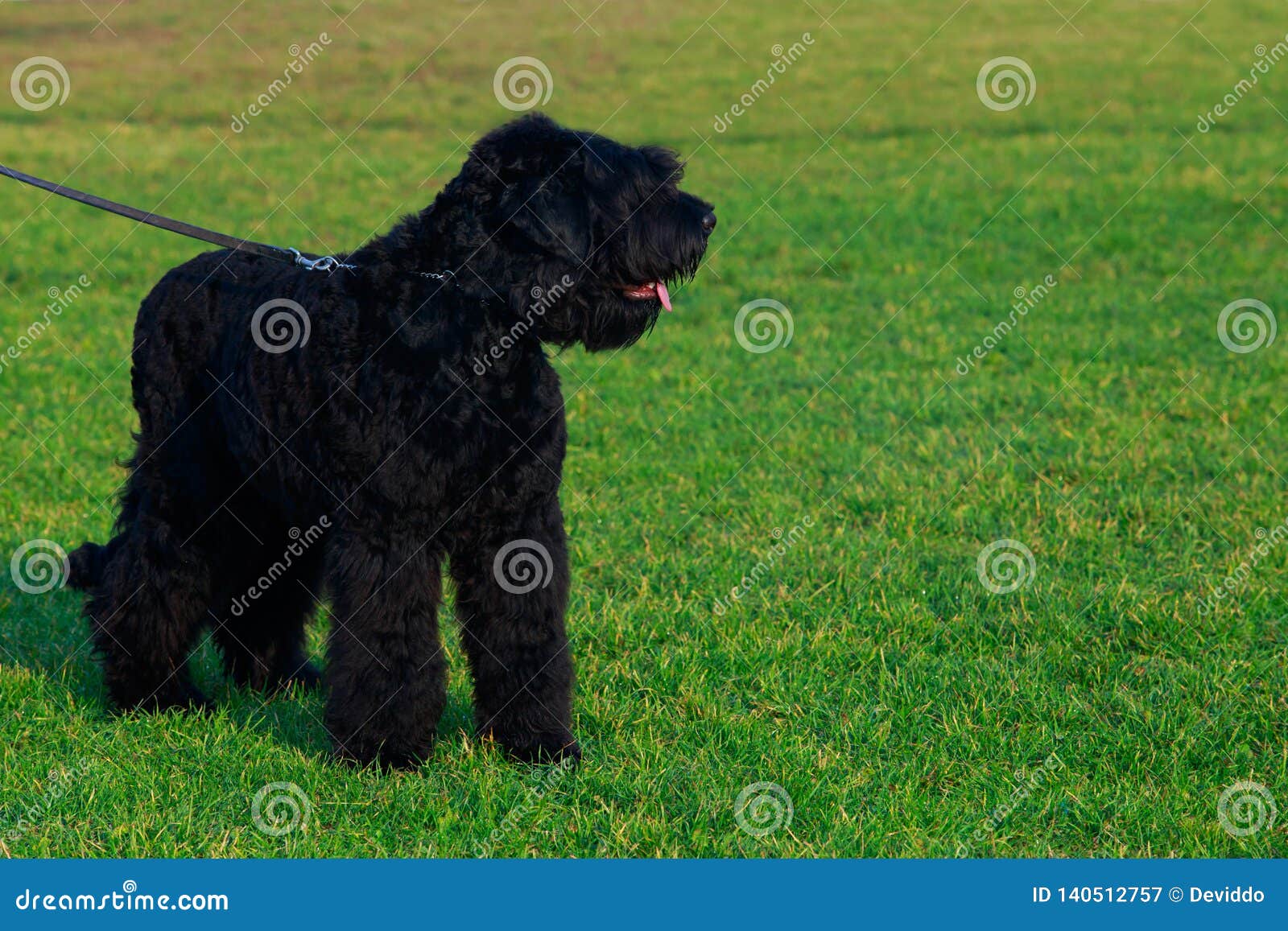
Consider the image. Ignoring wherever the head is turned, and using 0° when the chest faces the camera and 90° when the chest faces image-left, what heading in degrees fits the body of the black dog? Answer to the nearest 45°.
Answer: approximately 315°
